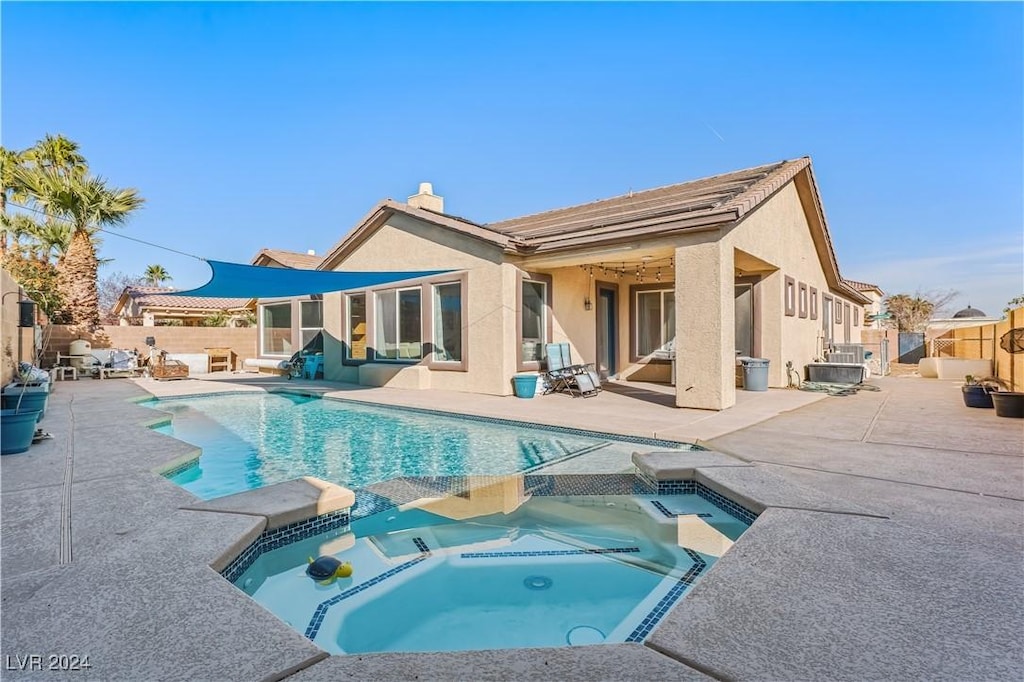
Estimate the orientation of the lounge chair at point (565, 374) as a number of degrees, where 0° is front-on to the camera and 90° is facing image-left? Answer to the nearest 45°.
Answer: approximately 315°

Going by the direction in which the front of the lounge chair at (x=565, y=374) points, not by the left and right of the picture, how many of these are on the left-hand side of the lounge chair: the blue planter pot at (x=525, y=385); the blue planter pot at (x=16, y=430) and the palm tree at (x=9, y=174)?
0

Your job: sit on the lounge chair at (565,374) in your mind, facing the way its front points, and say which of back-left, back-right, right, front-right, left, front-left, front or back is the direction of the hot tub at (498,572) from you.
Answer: front-right

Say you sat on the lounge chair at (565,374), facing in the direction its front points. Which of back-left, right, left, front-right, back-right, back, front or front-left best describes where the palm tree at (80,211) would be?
back-right

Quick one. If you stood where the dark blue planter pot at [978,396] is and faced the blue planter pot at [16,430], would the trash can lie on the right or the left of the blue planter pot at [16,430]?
right

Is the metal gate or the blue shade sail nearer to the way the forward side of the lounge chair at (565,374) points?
the metal gate

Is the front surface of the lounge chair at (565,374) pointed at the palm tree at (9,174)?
no
